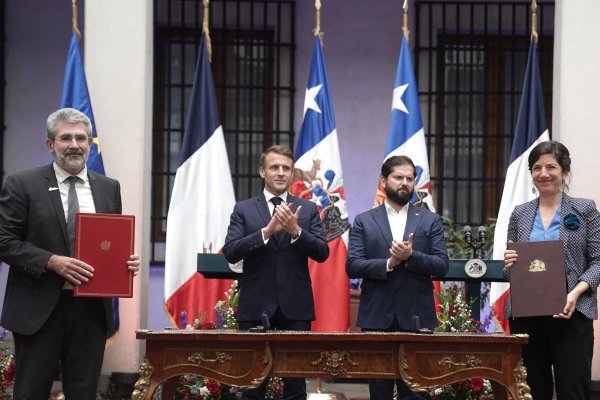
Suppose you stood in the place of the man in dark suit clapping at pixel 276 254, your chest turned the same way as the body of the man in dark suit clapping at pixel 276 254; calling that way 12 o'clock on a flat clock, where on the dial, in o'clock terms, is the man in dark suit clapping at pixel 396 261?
the man in dark suit clapping at pixel 396 261 is roughly at 9 o'clock from the man in dark suit clapping at pixel 276 254.

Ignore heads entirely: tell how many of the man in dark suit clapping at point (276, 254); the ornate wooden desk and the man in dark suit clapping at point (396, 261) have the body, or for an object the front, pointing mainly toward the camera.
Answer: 3

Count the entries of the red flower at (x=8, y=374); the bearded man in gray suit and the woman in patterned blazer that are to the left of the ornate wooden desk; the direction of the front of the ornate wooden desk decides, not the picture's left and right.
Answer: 1

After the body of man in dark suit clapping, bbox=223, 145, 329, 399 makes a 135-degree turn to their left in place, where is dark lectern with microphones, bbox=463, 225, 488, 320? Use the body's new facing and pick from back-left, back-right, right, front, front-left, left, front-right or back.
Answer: front

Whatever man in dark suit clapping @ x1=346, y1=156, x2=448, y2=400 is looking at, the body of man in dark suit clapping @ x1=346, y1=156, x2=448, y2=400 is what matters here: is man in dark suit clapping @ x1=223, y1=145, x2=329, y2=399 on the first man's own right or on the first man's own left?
on the first man's own right

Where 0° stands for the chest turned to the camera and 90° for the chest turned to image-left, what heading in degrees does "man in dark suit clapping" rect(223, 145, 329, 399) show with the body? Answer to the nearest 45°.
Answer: approximately 0°

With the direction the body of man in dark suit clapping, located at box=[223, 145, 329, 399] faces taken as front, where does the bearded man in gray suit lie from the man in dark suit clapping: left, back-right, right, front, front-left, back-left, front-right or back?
front-right

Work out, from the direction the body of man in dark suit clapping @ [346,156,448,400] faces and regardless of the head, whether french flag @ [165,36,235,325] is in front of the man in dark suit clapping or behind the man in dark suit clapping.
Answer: behind
